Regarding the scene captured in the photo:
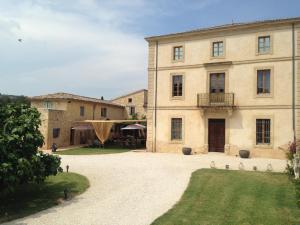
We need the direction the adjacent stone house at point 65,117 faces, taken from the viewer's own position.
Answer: facing the viewer and to the right of the viewer

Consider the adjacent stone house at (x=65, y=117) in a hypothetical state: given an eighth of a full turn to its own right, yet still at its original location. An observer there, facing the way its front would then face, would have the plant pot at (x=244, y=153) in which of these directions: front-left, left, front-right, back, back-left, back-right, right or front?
front-left

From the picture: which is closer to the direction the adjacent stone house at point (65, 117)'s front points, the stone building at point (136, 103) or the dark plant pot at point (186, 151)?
the dark plant pot

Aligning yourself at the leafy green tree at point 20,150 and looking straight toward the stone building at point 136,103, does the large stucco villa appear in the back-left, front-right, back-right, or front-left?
front-right

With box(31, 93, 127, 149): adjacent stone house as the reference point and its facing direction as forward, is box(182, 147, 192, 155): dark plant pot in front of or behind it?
in front

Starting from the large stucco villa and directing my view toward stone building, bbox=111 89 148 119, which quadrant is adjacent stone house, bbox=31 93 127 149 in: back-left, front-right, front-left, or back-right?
front-left

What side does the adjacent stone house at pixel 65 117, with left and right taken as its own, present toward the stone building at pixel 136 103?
left

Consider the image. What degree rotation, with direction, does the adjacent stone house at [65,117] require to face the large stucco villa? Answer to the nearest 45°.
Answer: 0° — it already faces it

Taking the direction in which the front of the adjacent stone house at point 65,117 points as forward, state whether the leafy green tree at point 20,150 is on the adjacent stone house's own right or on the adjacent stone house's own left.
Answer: on the adjacent stone house's own right
